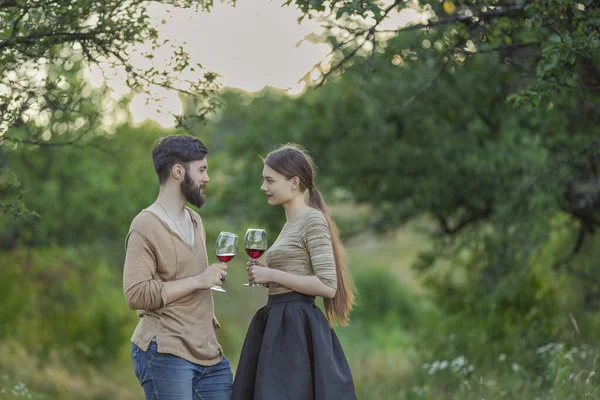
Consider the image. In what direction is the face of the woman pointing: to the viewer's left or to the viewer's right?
to the viewer's left

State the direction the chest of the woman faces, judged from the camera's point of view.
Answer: to the viewer's left

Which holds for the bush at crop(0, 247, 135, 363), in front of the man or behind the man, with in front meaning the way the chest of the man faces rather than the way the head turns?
behind

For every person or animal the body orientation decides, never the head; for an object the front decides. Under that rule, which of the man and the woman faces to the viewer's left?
the woman

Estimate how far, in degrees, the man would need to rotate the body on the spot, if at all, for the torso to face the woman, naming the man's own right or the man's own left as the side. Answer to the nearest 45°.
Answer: approximately 45° to the man's own left

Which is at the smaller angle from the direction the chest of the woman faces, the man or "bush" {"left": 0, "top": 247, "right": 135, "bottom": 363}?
the man

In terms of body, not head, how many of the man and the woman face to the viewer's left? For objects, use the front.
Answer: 1

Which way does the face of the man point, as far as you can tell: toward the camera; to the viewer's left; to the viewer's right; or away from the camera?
to the viewer's right
